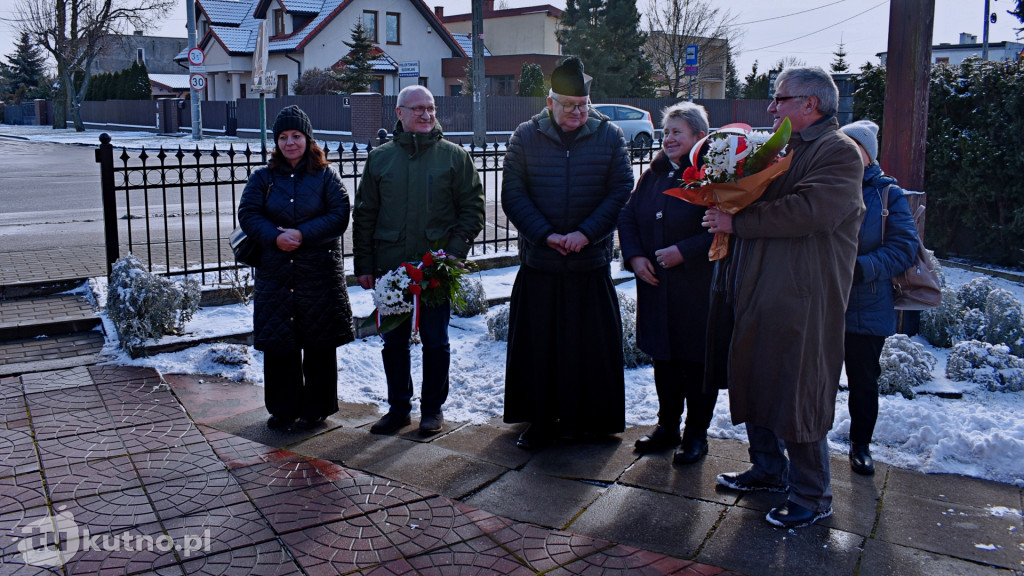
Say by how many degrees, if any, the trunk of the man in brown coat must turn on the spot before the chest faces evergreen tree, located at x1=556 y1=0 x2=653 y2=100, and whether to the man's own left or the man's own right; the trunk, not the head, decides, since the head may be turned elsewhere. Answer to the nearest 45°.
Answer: approximately 90° to the man's own right

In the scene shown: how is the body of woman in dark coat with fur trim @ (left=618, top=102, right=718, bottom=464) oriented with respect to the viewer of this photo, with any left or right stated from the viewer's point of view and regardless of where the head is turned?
facing the viewer and to the left of the viewer

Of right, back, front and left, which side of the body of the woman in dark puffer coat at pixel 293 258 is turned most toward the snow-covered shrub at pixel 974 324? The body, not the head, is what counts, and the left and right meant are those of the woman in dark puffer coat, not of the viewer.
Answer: left

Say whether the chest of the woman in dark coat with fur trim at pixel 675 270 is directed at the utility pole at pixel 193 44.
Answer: no

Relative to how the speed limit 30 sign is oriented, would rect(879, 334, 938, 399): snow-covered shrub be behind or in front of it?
in front

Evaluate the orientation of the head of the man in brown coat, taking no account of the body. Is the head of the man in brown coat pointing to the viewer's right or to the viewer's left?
to the viewer's left

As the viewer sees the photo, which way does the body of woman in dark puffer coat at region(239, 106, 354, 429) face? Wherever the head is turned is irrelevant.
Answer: toward the camera

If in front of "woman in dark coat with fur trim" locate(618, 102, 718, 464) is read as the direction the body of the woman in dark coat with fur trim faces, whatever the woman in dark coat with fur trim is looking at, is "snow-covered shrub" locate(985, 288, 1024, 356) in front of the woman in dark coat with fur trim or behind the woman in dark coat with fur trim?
behind

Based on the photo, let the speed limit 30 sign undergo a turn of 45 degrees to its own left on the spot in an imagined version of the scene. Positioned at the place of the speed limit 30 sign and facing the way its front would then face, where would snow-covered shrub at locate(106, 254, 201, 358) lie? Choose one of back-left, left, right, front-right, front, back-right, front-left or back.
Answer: front-right

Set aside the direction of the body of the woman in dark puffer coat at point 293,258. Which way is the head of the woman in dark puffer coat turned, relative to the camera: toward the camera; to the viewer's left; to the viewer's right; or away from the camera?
toward the camera

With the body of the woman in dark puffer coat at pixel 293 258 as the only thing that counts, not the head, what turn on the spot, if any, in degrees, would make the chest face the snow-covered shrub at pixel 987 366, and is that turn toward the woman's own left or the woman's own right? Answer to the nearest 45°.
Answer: approximately 90° to the woman's own left

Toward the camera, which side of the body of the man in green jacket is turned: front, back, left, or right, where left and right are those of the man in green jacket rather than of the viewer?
front

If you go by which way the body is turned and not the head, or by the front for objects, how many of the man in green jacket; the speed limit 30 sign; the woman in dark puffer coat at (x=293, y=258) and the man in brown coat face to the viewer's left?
1

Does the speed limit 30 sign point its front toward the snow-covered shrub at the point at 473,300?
yes

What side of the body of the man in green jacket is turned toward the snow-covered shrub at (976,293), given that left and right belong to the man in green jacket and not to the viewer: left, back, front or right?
left

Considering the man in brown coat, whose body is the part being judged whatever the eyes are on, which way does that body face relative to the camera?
to the viewer's left

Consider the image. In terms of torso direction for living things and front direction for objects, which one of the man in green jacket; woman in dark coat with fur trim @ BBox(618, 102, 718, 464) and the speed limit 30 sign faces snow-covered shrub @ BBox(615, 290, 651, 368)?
the speed limit 30 sign

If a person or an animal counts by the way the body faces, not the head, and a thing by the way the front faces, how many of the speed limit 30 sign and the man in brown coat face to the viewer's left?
1

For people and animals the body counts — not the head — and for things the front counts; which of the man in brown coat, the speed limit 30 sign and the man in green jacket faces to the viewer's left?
the man in brown coat

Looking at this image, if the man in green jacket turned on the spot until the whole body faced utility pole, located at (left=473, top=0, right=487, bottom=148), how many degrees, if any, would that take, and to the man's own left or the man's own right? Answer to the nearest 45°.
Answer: approximately 180°
